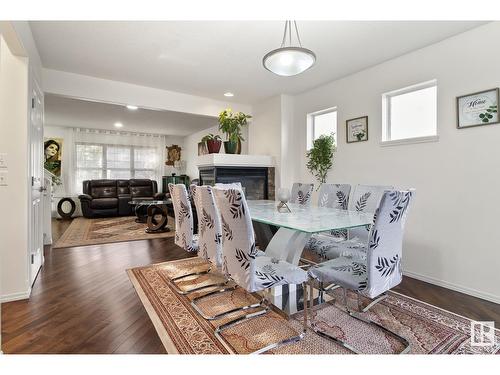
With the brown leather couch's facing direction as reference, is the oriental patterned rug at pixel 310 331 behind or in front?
in front

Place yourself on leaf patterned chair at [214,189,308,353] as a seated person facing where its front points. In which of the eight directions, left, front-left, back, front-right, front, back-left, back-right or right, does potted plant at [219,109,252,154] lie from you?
front-left

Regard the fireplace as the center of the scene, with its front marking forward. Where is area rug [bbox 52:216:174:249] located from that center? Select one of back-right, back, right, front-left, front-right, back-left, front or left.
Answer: right

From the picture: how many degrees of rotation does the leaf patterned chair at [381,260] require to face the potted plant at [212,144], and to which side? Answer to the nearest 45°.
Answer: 0° — it already faces it

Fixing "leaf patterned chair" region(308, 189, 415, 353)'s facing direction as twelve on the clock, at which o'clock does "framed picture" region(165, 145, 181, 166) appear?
The framed picture is roughly at 12 o'clock from the leaf patterned chair.

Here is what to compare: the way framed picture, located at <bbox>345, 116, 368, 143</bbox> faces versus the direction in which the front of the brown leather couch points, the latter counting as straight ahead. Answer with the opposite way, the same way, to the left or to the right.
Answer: to the right

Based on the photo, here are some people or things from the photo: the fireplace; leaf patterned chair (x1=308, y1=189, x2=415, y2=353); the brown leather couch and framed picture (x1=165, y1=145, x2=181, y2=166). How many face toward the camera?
3

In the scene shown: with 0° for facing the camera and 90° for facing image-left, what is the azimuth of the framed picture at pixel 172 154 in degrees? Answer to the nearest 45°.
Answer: approximately 0°
